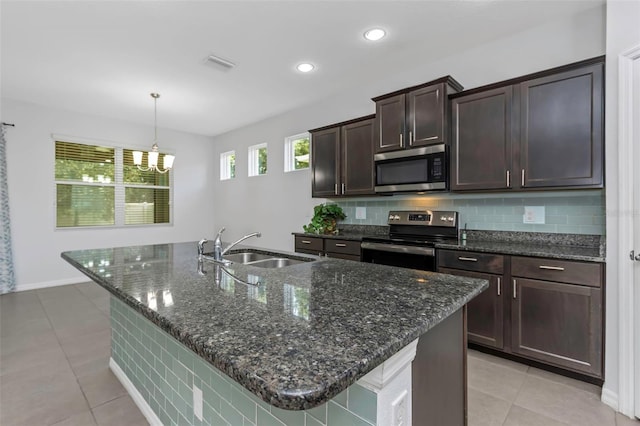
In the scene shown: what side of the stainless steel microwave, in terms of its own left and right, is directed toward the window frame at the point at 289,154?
right

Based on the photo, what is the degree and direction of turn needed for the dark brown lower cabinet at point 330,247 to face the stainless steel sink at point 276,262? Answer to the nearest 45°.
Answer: approximately 45° to its left

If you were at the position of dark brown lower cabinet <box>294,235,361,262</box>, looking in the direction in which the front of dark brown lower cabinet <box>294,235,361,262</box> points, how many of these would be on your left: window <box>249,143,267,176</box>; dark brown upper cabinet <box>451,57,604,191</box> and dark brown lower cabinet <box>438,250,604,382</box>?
2

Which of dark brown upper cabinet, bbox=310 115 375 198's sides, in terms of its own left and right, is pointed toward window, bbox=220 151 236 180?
right

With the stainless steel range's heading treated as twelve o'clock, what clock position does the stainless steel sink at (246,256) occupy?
The stainless steel sink is roughly at 12 o'clock from the stainless steel range.

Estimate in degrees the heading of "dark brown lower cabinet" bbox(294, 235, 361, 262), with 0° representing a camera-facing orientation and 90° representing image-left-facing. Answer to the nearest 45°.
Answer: approximately 45°

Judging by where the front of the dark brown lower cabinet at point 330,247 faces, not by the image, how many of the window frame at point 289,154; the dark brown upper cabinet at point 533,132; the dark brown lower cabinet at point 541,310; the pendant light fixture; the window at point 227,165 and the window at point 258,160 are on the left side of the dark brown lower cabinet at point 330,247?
2

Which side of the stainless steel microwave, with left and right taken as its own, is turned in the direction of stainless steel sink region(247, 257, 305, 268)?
front

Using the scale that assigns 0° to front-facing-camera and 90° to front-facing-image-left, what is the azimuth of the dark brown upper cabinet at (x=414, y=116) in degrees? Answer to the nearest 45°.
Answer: approximately 45°

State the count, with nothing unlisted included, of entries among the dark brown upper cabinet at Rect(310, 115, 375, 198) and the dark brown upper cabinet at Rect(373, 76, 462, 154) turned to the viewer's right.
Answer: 0

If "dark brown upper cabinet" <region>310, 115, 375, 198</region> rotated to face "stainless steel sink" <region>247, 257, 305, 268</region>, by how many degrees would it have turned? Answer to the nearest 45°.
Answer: approximately 45° to its left

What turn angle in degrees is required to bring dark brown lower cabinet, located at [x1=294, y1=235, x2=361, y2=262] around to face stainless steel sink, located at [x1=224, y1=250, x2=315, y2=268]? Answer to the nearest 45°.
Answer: approximately 45° to its left
